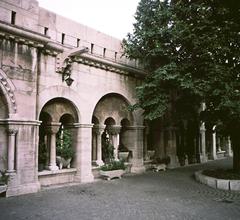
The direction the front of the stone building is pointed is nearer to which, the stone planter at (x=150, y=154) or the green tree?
the green tree

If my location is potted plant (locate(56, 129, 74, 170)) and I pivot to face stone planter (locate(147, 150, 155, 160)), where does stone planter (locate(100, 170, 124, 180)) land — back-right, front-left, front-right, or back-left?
front-right

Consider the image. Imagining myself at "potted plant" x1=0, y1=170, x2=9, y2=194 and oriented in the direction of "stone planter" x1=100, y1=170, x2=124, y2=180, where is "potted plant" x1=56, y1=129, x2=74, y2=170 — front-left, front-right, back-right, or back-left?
front-left

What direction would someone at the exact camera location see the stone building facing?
facing the viewer and to the right of the viewer

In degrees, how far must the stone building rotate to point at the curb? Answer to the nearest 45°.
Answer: approximately 45° to its left

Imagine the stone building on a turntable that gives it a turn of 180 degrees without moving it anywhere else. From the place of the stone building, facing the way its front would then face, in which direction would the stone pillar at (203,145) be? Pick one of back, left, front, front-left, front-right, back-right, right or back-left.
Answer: right
